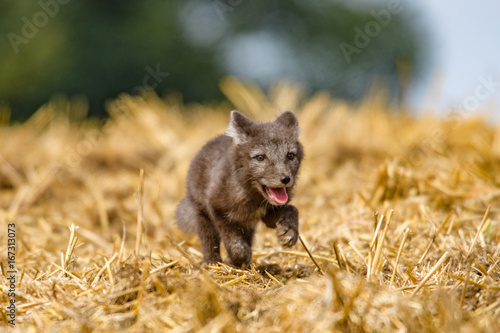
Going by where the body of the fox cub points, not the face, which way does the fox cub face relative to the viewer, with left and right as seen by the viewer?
facing the viewer and to the right of the viewer
